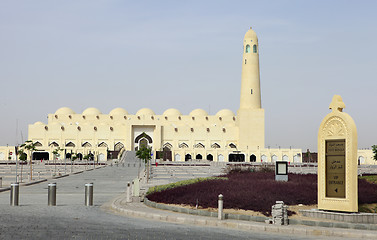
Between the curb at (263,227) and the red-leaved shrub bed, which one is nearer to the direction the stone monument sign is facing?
the curb

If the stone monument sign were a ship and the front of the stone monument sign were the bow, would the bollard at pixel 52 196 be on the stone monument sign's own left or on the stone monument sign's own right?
on the stone monument sign's own right

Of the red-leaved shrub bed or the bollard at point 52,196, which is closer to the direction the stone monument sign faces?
the bollard

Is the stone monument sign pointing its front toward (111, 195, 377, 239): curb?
yes

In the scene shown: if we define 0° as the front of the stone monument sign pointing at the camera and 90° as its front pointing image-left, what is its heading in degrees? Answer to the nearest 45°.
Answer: approximately 45°
